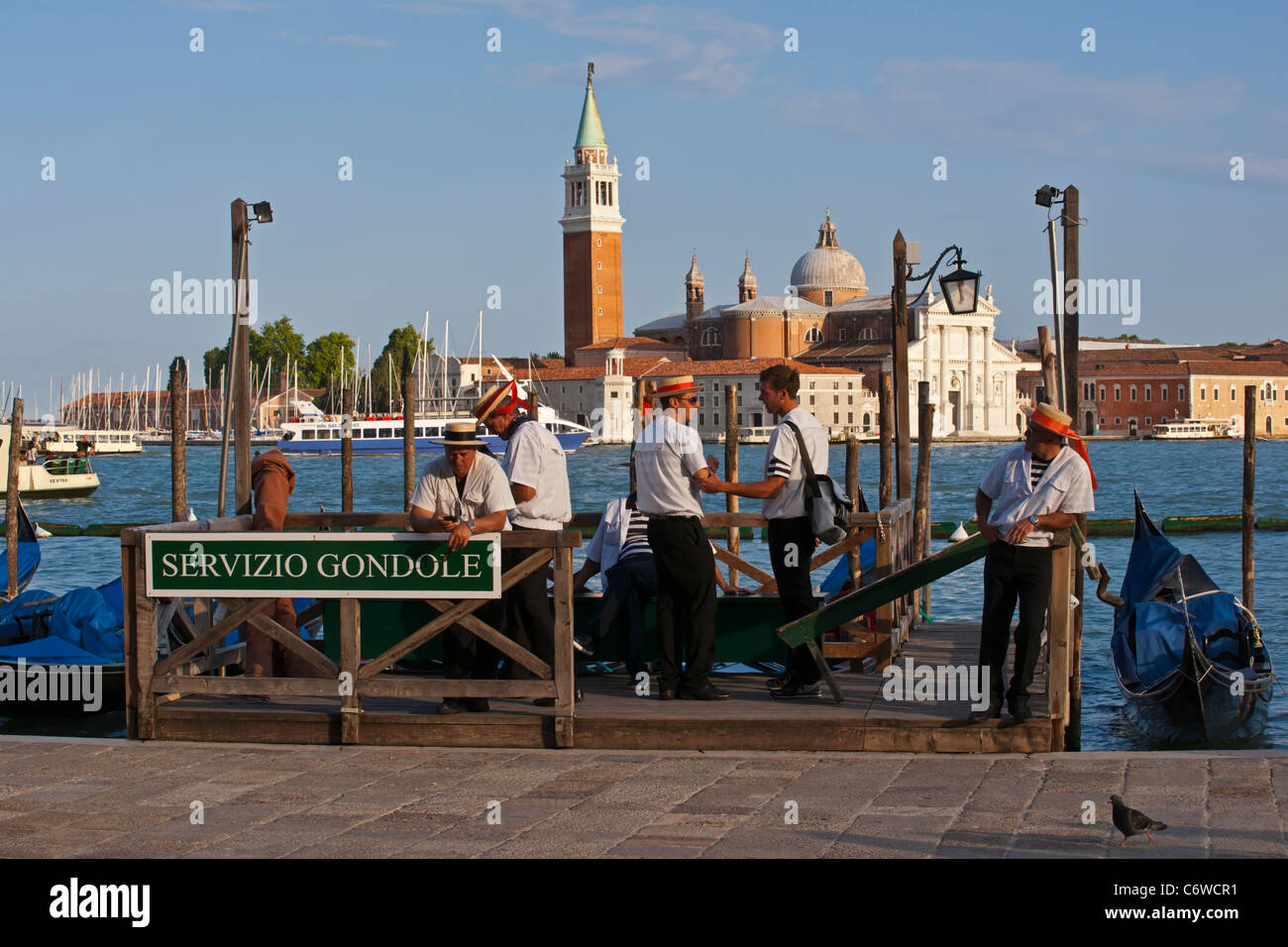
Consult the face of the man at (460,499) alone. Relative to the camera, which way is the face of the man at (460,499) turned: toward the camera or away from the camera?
toward the camera

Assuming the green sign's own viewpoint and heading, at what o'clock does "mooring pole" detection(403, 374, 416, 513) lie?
The mooring pole is roughly at 6 o'clock from the green sign.

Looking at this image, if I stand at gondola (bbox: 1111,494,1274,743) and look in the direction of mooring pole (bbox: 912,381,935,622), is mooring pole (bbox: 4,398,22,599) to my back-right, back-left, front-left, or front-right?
front-left

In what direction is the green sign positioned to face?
toward the camera

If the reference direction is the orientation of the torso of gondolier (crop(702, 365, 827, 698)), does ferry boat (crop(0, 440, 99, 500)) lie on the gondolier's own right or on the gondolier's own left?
on the gondolier's own right

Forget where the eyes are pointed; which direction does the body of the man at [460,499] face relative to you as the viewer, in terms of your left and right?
facing the viewer

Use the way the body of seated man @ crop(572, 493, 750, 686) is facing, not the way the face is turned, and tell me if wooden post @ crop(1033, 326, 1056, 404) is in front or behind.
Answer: behind

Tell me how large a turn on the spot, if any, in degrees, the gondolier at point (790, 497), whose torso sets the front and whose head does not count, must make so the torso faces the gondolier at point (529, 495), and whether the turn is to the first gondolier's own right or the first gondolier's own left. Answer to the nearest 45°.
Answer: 0° — they already face them

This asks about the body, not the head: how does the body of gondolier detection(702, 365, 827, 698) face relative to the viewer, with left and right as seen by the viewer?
facing to the left of the viewer
